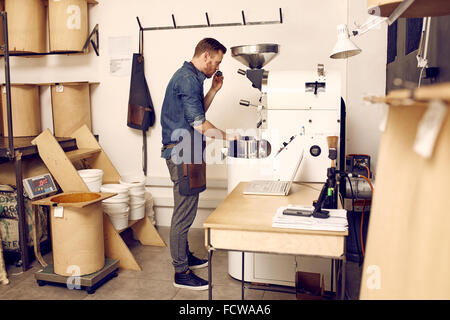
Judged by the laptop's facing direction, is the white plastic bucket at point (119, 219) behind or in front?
in front

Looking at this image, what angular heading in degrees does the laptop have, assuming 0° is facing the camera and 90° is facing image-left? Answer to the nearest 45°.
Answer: approximately 90°

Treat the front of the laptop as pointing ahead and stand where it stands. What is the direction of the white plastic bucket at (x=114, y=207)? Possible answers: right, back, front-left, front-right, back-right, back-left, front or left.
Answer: front-right

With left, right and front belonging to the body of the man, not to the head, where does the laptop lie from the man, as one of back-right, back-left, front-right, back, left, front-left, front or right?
front-right

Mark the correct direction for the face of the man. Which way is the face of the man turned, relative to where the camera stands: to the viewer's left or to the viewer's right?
to the viewer's right

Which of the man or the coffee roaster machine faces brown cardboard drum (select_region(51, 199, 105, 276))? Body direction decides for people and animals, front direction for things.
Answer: the coffee roaster machine

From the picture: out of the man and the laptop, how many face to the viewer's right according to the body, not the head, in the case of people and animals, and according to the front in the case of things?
1

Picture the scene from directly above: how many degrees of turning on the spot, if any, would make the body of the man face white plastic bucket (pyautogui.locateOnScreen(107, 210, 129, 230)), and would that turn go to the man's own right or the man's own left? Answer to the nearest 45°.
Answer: approximately 135° to the man's own left

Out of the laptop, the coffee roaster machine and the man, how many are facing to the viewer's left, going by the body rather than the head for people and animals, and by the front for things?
2

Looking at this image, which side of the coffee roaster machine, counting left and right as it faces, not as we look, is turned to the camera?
left

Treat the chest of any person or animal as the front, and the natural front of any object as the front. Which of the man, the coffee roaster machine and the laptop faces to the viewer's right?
the man

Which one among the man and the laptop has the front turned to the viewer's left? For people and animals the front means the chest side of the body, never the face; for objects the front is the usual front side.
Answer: the laptop

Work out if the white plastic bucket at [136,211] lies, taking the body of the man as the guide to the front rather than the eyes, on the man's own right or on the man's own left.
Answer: on the man's own left

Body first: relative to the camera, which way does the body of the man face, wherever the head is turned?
to the viewer's right

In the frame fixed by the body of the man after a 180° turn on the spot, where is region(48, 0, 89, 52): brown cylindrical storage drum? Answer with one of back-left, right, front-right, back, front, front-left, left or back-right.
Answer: front-right
